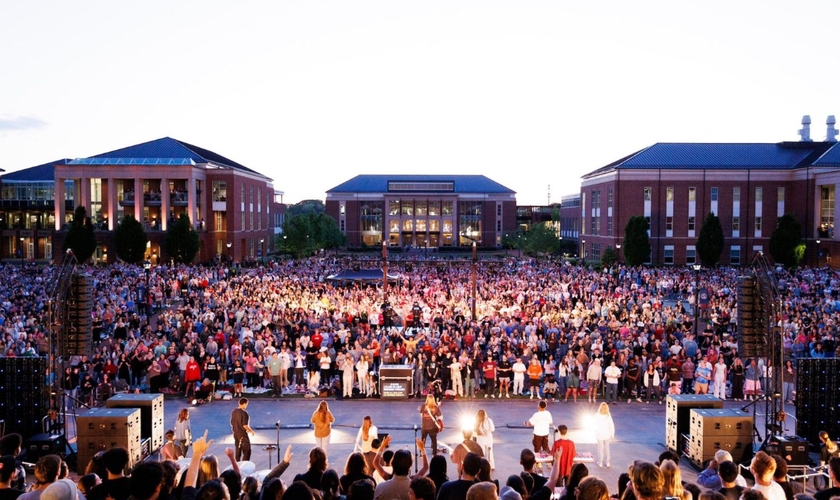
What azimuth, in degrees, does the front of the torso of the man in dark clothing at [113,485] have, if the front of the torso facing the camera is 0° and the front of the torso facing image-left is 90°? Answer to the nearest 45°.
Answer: approximately 180°

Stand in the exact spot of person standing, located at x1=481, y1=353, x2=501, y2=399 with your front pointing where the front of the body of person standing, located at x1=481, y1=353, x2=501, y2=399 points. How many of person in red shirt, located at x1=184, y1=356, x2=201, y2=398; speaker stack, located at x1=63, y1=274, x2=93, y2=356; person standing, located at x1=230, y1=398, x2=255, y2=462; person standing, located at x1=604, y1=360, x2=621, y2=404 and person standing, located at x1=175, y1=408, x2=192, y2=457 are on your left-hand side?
1

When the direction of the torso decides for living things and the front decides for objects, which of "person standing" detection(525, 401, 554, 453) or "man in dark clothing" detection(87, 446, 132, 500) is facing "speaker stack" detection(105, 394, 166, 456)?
the man in dark clothing

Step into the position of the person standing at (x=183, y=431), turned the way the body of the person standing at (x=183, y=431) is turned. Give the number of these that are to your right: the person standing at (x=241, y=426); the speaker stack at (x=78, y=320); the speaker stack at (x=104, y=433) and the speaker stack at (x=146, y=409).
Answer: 1

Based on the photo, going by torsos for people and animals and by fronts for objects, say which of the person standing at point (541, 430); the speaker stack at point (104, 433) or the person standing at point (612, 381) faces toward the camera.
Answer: the person standing at point (612, 381)

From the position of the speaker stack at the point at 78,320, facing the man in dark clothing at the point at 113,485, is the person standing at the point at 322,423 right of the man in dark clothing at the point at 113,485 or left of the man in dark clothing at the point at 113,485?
left

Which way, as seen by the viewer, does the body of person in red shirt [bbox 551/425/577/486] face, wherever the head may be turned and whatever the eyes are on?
away from the camera

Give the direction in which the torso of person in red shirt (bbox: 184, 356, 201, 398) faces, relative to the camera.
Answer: toward the camera

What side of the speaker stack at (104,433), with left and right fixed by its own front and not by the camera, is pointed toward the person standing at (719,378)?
right

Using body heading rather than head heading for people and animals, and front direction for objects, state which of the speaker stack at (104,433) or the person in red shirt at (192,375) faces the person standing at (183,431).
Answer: the person in red shirt

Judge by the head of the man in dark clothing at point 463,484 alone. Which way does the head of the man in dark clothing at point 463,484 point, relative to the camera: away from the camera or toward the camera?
away from the camera

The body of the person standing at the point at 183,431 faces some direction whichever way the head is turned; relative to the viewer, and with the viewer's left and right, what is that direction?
facing away from the viewer and to the right of the viewer

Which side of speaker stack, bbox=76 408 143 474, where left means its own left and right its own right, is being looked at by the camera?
back

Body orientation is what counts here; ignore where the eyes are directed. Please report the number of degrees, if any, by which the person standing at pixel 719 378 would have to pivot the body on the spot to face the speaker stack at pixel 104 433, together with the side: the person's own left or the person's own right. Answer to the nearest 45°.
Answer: approximately 45° to the person's own right

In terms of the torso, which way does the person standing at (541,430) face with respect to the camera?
away from the camera

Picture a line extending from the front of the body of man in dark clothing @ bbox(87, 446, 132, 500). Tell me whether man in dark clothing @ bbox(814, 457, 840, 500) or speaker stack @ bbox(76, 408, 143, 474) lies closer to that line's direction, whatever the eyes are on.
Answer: the speaker stack

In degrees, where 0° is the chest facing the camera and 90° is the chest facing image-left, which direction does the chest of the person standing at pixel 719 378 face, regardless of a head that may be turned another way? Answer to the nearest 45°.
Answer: approximately 0°

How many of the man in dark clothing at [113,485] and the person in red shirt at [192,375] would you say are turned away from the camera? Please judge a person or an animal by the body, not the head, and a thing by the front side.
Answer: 1
